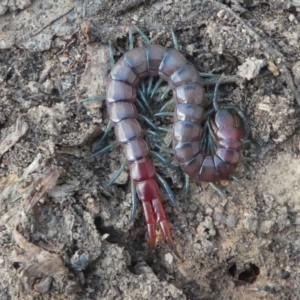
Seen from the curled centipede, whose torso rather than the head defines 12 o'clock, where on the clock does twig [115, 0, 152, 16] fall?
The twig is roughly at 12 o'clock from the curled centipede.

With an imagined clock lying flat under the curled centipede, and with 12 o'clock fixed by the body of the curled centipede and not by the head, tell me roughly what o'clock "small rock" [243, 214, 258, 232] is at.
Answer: The small rock is roughly at 5 o'clock from the curled centipede.

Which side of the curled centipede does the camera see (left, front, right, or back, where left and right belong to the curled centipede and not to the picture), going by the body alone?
back

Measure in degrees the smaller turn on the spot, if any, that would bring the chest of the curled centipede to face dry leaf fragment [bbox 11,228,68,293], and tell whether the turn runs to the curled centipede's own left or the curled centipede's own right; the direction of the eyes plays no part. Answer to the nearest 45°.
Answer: approximately 135° to the curled centipede's own left

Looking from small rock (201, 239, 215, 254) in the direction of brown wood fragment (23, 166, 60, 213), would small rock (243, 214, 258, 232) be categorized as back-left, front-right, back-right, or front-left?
back-right

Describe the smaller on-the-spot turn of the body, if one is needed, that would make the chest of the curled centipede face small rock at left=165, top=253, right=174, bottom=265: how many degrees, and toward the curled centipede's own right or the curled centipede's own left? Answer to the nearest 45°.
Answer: approximately 135° to the curled centipede's own left
